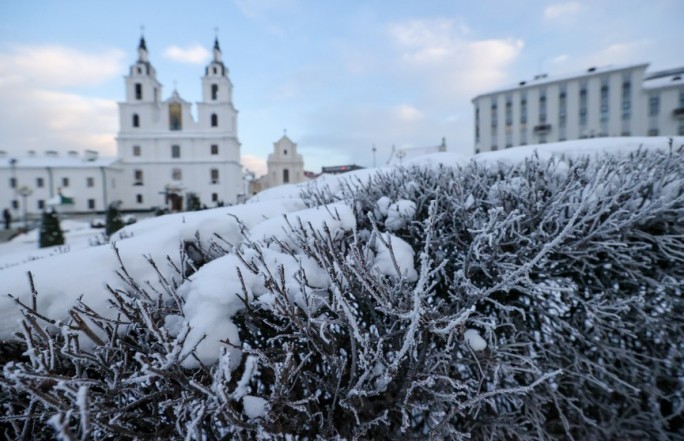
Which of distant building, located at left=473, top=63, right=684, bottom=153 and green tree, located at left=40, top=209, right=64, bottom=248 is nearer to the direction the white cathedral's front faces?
the green tree

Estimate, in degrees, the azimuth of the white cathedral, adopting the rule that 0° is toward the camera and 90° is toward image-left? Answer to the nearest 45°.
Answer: approximately 0°

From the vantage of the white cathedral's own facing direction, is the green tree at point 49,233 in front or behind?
in front

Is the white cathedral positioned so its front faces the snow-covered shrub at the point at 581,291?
yes

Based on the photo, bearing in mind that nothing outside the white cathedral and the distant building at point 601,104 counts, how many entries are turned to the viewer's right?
0

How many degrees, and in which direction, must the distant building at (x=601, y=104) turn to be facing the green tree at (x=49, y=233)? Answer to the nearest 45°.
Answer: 0° — it already faces it

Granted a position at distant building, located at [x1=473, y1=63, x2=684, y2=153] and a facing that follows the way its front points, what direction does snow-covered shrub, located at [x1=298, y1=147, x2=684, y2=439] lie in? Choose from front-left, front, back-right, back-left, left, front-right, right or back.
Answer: front-left

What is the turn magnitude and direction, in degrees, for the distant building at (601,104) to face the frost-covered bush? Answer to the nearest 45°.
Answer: approximately 45° to its left

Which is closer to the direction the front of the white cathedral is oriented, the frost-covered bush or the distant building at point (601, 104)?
the frost-covered bush

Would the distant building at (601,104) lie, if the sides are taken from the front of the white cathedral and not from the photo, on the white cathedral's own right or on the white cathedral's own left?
on the white cathedral's own left

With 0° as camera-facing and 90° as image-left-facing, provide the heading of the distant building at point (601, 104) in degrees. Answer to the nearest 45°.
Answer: approximately 45°

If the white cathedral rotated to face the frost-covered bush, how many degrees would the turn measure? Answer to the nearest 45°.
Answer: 0° — it already faces it
